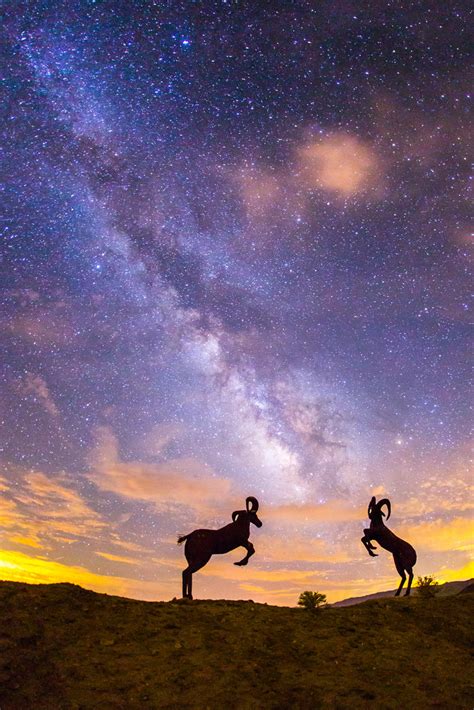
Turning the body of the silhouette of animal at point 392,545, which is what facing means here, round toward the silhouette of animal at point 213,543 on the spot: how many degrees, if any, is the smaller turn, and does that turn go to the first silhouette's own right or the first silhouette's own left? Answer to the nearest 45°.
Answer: approximately 45° to the first silhouette's own left

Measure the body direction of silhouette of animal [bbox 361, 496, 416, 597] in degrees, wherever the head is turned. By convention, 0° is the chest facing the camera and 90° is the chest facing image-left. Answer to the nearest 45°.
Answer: approximately 90°

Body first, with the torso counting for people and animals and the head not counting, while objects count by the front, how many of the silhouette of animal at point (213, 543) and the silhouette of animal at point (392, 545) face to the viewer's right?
1

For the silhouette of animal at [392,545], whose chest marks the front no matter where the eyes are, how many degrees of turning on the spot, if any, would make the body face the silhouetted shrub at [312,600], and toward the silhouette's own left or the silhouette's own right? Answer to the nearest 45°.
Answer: approximately 45° to the silhouette's own left

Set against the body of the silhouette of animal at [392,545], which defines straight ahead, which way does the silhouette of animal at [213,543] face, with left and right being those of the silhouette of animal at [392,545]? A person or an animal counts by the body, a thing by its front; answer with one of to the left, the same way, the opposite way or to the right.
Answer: the opposite way

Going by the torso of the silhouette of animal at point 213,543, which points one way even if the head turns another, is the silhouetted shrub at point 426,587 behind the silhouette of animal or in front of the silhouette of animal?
in front

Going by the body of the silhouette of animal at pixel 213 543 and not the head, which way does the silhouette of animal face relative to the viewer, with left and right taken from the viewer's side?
facing to the right of the viewer

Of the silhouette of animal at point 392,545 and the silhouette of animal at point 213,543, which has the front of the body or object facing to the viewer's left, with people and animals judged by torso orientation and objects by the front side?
the silhouette of animal at point 392,545

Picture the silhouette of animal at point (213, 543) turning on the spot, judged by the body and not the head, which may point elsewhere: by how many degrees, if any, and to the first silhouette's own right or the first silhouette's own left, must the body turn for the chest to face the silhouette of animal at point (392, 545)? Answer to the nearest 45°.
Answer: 0° — it already faces it
